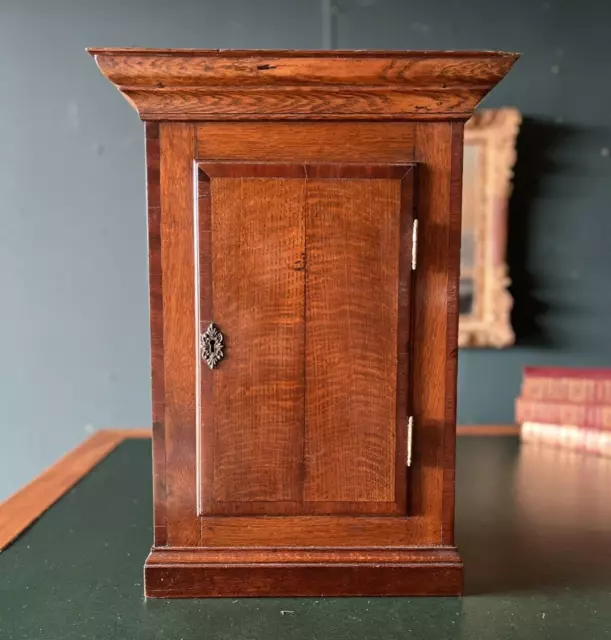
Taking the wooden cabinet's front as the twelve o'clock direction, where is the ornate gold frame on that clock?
The ornate gold frame is roughly at 7 o'clock from the wooden cabinet.

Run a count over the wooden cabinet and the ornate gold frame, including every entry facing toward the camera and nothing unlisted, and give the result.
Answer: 2

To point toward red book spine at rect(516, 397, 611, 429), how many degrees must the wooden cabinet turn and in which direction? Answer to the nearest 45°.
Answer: approximately 135° to its left

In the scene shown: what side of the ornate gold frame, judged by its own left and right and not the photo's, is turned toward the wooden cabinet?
front

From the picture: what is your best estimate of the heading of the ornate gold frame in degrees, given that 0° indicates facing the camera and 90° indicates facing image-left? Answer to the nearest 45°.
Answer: approximately 0°
